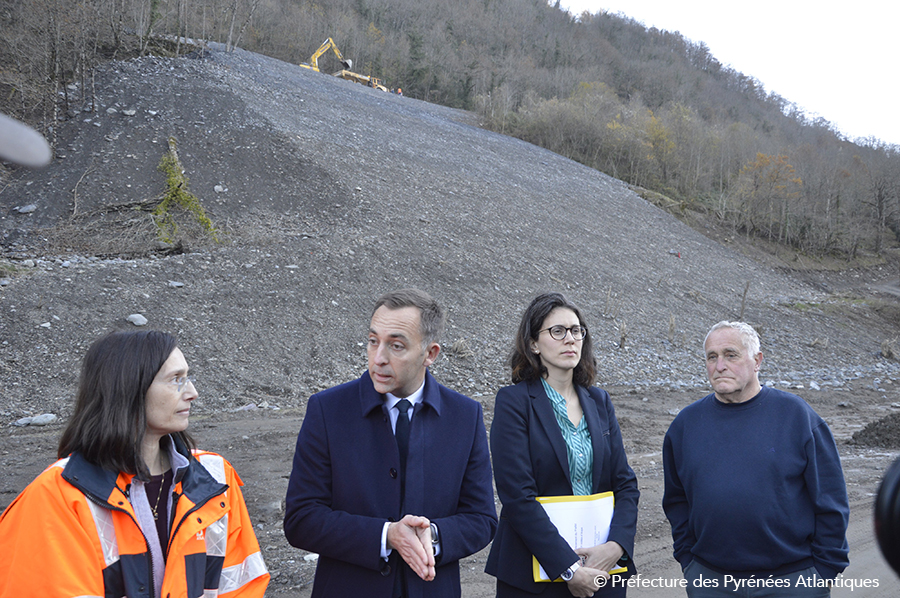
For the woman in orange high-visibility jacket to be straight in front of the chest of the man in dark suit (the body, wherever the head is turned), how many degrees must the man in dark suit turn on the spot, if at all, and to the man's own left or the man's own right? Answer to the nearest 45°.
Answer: approximately 45° to the man's own right

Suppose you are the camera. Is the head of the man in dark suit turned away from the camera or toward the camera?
toward the camera

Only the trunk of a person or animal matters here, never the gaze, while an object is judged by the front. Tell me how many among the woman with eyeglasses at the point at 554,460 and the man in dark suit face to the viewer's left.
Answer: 0

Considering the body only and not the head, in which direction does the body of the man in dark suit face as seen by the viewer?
toward the camera

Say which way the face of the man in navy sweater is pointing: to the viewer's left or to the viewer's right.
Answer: to the viewer's left

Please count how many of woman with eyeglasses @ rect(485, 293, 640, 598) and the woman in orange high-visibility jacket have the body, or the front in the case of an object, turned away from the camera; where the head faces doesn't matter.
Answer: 0

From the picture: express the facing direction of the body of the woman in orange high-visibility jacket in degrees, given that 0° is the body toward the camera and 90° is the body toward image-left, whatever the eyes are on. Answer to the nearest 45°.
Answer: approximately 315°

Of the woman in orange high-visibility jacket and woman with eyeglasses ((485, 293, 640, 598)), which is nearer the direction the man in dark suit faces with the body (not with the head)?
the woman in orange high-visibility jacket

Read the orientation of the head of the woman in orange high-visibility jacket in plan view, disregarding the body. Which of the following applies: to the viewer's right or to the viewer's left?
to the viewer's right

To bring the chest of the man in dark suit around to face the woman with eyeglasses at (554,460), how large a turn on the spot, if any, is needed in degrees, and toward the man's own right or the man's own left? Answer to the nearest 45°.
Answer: approximately 135° to the man's own left

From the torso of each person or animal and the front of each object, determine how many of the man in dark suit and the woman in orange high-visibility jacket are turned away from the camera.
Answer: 0

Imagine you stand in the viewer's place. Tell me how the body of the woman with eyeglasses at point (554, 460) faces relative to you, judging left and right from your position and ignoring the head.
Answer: facing the viewer and to the right of the viewer

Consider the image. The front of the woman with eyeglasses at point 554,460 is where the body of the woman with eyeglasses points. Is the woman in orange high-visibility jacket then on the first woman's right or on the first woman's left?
on the first woman's right

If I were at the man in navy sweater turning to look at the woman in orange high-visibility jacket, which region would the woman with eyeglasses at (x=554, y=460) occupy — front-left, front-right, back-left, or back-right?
front-right

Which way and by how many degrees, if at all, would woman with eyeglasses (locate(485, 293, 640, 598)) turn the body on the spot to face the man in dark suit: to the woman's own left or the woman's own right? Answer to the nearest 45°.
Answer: approximately 90° to the woman's own right
